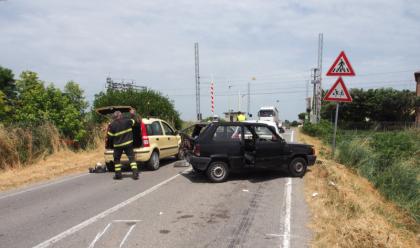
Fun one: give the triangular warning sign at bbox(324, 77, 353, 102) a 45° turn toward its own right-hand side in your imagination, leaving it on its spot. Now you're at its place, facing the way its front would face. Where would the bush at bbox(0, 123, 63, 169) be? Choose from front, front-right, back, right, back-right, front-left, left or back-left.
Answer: front-right

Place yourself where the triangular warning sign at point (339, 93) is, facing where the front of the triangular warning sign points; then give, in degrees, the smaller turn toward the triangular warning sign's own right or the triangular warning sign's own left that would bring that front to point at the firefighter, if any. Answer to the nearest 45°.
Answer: approximately 45° to the triangular warning sign's own right

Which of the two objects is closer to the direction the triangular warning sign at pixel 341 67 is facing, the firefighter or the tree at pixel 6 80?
the firefighter

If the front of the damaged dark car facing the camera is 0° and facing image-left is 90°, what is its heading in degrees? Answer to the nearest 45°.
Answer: approximately 270°

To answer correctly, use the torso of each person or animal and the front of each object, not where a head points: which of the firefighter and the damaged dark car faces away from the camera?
the firefighter

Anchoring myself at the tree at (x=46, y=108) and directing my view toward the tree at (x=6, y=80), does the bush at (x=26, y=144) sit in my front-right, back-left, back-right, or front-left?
back-left

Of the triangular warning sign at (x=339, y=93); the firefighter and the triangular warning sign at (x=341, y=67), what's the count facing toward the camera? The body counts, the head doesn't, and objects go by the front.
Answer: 2

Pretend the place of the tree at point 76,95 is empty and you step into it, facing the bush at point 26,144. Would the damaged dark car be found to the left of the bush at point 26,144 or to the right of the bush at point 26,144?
left
